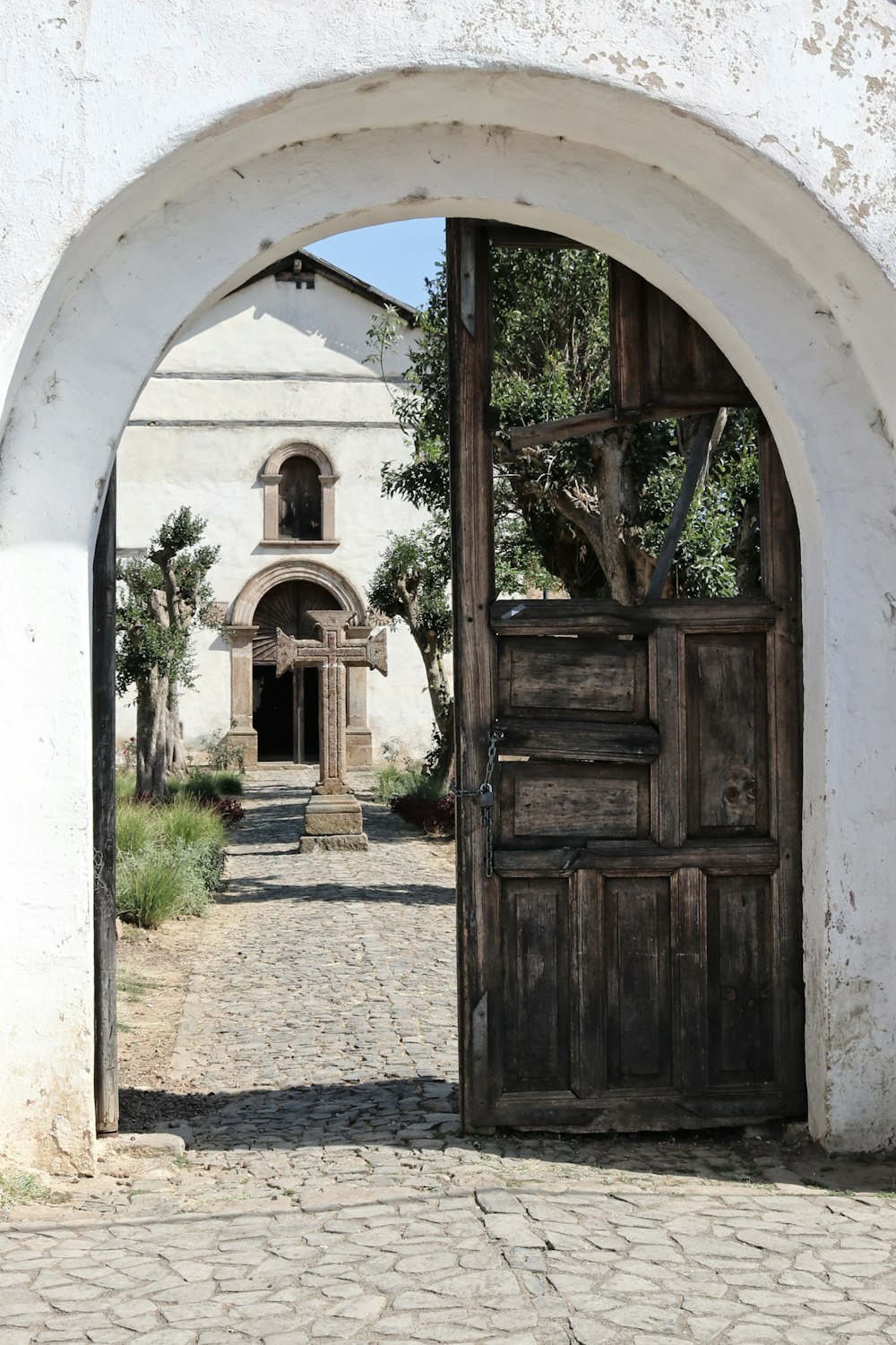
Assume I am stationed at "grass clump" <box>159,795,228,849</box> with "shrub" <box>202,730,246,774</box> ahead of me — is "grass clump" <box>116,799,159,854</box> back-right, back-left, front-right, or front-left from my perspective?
back-left

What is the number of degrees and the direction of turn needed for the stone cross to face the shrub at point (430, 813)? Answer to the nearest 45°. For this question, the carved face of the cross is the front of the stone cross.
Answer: approximately 135° to its left

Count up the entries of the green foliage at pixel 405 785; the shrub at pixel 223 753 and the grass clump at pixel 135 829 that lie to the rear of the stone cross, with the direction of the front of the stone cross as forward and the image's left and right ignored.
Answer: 2

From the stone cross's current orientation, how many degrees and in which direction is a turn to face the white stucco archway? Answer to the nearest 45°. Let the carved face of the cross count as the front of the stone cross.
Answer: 0° — it already faces it

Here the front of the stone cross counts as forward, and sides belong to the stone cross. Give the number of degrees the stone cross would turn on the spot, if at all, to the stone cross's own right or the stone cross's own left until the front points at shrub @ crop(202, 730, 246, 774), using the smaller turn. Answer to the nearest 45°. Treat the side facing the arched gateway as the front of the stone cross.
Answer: approximately 180°

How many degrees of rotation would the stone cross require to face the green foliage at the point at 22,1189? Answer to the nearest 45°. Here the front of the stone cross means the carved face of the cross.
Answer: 0° — it already faces it

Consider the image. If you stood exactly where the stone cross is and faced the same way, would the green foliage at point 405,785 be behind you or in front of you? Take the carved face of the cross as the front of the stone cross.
behind

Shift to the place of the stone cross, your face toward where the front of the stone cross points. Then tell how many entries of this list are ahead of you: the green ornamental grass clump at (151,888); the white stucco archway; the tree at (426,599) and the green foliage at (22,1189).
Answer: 3

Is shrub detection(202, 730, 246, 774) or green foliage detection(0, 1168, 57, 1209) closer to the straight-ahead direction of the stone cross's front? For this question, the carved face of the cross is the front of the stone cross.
the green foliage

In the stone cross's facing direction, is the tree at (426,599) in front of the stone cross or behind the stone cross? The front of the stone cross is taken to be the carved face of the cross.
behind

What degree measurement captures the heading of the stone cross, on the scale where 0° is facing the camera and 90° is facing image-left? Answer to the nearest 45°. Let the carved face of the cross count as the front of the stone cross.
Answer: approximately 0°

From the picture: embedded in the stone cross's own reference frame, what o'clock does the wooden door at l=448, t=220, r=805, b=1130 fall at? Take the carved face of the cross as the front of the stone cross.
The wooden door is roughly at 12 o'clock from the stone cross.
